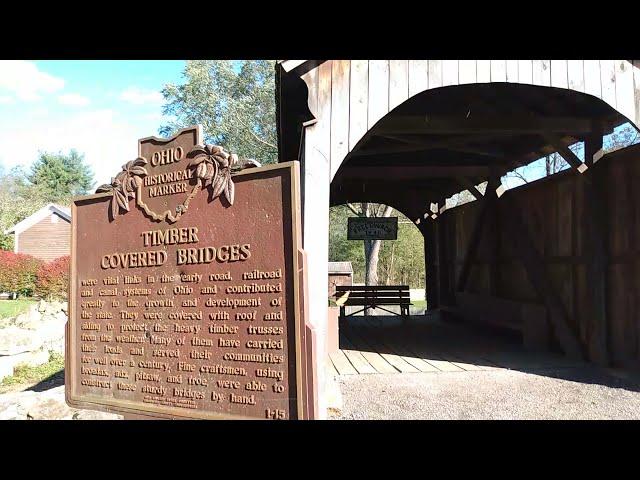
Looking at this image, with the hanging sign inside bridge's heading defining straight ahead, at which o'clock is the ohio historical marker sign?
The ohio historical marker sign is roughly at 12 o'clock from the hanging sign inside bridge.

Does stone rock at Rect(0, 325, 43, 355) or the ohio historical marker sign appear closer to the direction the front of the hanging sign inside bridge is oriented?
the ohio historical marker sign

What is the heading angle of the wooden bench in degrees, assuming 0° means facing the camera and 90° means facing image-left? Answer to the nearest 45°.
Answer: approximately 0°

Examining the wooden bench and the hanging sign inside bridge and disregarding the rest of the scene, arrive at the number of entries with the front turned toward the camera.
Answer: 2

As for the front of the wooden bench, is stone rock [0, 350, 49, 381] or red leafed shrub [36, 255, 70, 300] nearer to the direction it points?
the stone rock

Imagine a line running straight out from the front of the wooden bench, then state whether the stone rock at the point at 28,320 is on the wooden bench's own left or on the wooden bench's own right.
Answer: on the wooden bench's own right

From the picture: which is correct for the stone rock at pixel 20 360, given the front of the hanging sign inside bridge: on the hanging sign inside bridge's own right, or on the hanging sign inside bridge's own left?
on the hanging sign inside bridge's own right

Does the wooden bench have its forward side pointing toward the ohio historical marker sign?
yes
